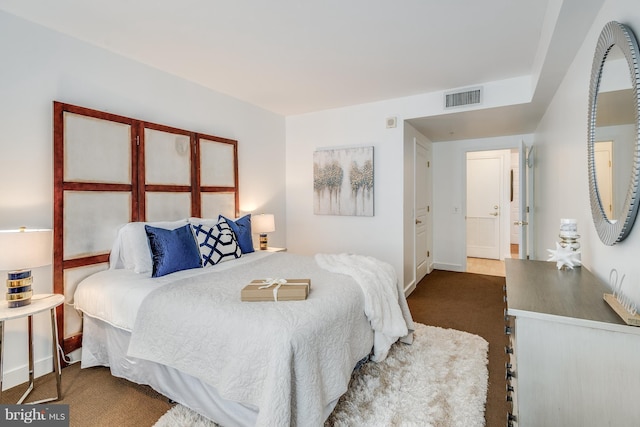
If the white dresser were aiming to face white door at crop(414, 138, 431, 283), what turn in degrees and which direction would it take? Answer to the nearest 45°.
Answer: approximately 45° to its right

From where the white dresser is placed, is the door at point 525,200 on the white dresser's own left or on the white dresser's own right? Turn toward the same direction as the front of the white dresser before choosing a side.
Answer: on the white dresser's own right

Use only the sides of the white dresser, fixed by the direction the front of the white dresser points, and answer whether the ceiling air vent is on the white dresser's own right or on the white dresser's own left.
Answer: on the white dresser's own right

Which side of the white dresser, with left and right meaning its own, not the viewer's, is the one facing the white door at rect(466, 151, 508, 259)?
right

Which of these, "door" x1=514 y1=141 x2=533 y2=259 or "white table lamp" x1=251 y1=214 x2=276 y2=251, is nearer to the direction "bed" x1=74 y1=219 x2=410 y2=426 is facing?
the door

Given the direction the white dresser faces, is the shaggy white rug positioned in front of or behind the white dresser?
in front

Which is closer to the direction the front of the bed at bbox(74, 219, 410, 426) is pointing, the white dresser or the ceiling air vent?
the white dresser

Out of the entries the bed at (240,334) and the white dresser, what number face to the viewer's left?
1

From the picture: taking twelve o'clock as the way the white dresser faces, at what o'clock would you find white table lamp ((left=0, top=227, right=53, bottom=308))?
The white table lamp is roughly at 11 o'clock from the white dresser.

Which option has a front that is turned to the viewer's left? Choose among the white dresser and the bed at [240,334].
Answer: the white dresser

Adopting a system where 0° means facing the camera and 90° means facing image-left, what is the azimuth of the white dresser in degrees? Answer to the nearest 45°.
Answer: approximately 90°

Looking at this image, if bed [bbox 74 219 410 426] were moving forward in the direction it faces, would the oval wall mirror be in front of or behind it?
in front

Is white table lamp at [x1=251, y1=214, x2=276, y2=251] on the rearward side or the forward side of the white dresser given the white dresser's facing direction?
on the forward side
